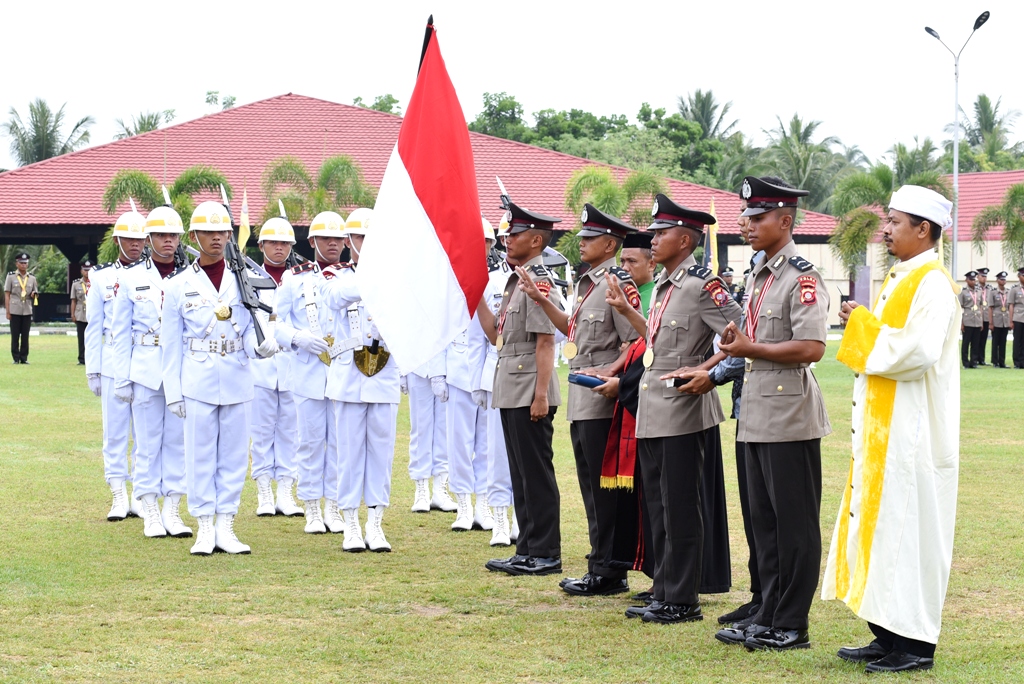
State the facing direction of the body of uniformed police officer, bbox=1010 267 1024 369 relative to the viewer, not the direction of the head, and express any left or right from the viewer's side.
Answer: facing the viewer

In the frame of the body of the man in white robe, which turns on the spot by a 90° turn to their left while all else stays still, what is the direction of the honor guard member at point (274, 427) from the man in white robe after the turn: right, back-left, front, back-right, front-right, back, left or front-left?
back-right

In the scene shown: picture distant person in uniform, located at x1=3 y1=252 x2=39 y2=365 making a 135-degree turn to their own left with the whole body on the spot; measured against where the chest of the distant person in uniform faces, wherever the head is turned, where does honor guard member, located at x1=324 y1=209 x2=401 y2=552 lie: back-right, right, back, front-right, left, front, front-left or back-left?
back-right

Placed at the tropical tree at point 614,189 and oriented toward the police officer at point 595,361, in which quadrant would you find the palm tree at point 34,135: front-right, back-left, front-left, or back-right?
back-right

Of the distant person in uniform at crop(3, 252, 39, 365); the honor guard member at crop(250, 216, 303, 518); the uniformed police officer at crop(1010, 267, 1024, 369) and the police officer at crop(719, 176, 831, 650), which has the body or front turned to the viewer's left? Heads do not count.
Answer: the police officer at crop(719, 176, 831, 650)

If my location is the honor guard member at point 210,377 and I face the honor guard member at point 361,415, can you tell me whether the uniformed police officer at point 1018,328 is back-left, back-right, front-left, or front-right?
front-left

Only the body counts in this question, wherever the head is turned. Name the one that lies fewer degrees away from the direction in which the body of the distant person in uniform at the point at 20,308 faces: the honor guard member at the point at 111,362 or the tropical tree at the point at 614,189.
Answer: the honor guard member

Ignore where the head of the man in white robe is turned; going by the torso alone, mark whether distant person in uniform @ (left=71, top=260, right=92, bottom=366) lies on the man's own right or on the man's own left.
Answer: on the man's own right

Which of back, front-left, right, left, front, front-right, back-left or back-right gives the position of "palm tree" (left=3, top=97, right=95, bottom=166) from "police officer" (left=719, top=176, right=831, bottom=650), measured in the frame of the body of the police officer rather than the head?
front-right

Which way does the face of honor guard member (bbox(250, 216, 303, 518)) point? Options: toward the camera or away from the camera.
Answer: toward the camera

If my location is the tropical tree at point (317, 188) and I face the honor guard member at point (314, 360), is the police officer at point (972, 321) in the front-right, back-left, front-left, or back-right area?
front-left

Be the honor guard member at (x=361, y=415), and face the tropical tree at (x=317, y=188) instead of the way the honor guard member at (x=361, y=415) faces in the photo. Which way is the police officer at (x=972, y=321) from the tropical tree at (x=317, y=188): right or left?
right

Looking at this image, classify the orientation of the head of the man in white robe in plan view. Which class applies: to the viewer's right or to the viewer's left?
to the viewer's left

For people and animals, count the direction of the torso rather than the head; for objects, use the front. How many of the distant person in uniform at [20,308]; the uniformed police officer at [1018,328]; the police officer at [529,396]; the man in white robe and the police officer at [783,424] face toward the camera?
2

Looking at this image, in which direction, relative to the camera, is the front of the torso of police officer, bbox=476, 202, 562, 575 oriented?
to the viewer's left
